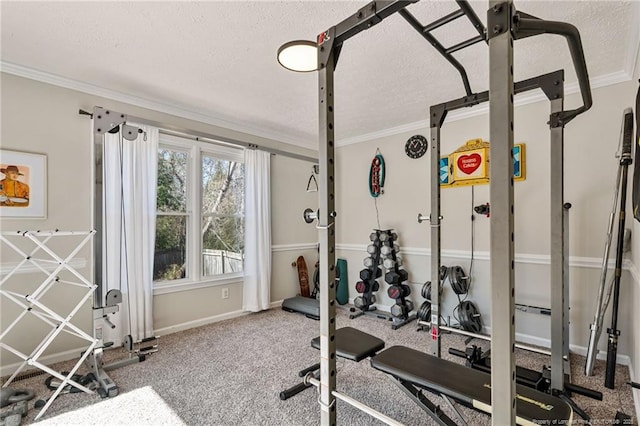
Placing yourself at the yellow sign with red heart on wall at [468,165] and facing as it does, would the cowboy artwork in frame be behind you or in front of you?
in front

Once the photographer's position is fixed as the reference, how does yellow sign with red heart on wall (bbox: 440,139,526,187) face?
facing the viewer and to the left of the viewer

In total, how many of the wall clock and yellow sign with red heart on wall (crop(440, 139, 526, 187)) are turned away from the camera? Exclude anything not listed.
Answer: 0

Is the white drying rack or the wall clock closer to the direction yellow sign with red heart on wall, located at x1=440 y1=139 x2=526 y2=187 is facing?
the white drying rack

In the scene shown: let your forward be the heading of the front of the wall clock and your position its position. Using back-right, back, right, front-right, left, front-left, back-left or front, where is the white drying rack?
front

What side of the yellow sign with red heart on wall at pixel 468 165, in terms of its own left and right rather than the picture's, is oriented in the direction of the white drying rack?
front

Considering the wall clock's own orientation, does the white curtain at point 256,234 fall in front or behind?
in front

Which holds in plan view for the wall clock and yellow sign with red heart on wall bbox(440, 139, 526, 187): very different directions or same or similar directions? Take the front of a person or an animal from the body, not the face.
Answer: same or similar directions

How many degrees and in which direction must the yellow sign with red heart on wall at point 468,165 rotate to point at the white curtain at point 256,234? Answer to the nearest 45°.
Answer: approximately 45° to its right

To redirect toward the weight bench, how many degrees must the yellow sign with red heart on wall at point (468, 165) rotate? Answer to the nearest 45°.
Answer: approximately 45° to its left

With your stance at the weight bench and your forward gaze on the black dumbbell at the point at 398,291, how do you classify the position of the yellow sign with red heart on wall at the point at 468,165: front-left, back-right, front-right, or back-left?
front-right

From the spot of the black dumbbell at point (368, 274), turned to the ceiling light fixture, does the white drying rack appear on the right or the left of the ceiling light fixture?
right

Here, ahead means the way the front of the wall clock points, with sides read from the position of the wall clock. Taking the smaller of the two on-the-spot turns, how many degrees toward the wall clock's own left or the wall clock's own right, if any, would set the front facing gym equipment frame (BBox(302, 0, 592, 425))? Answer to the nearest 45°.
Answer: approximately 45° to the wall clock's own left

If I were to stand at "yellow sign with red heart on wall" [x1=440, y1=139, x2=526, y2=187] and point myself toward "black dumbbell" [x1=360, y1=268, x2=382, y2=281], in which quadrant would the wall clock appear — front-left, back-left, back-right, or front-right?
front-right
